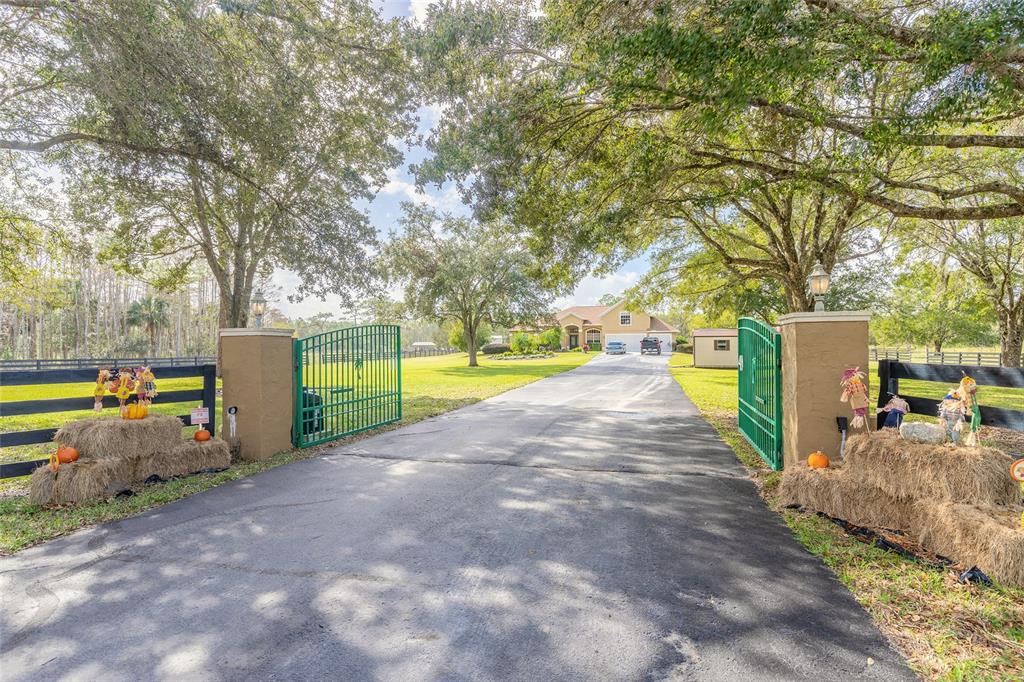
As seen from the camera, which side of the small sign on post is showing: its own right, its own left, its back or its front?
front

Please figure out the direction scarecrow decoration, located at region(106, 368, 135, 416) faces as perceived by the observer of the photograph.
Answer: facing the viewer

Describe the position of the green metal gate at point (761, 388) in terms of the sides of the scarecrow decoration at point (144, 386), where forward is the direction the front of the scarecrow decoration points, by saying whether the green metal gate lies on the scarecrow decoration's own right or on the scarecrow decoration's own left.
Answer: on the scarecrow decoration's own left

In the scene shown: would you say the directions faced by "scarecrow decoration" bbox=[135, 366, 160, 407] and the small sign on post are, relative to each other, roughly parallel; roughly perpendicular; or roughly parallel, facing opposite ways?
roughly parallel

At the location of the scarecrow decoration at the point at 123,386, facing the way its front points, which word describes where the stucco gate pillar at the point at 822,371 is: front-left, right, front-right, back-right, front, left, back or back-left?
front-left

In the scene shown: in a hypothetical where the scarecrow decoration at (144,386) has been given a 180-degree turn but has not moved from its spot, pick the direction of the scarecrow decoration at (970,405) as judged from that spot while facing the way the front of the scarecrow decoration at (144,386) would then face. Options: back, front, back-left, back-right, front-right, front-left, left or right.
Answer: back-right

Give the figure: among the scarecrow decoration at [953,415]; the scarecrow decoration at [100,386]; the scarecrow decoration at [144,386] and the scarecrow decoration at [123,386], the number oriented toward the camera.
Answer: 4

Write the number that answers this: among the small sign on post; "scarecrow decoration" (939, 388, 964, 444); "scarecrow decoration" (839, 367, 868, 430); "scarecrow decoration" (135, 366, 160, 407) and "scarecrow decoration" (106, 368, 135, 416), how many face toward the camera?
5

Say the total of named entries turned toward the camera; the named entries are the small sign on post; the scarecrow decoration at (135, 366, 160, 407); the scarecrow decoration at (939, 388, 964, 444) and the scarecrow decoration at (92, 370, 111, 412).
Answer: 4

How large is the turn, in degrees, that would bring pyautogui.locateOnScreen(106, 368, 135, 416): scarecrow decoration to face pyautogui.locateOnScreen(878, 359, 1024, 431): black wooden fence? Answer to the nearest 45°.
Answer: approximately 45° to its left

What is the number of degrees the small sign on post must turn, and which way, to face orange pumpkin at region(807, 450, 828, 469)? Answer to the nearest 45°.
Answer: approximately 45° to its left

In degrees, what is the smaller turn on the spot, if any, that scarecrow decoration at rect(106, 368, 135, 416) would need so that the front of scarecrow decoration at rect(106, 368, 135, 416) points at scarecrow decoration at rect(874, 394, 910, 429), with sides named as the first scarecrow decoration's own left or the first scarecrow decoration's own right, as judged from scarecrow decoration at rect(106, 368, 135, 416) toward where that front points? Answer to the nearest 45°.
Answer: approximately 45° to the first scarecrow decoration's own left
